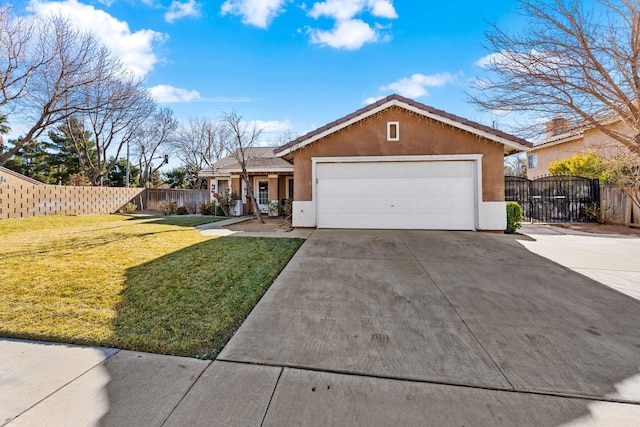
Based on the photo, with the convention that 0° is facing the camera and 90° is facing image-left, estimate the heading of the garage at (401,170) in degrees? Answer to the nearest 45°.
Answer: approximately 0°

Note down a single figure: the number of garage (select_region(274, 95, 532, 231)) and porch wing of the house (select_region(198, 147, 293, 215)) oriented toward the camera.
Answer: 2

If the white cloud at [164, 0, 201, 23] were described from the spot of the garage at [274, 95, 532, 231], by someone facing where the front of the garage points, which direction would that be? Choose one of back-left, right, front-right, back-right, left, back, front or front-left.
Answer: right

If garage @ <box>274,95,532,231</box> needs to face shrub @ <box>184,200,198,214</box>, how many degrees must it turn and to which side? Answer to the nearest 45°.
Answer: approximately 135° to its right

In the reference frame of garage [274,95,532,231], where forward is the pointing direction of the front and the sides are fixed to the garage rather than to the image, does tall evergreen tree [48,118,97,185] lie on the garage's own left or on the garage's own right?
on the garage's own right

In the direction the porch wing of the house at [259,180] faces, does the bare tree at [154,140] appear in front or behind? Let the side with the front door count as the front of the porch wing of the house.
behind
